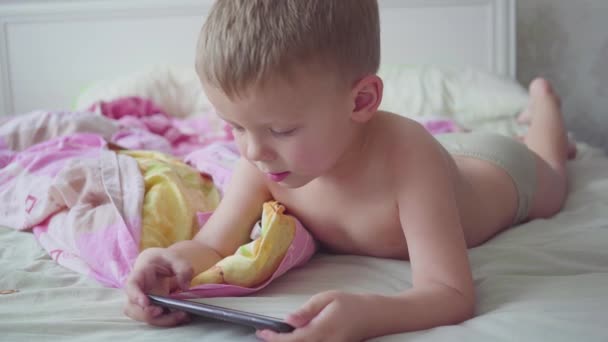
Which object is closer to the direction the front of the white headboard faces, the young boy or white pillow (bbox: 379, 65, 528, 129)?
the young boy

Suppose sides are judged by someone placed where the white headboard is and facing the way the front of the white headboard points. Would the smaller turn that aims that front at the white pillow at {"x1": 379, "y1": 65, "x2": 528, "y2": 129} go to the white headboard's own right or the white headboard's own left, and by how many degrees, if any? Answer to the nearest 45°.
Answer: approximately 45° to the white headboard's own left

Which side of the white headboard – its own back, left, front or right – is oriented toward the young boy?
front

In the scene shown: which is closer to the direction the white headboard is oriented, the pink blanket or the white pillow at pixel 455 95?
the pink blanket

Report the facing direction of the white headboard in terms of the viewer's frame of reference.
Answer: facing the viewer

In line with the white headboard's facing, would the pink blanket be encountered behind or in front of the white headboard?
in front
